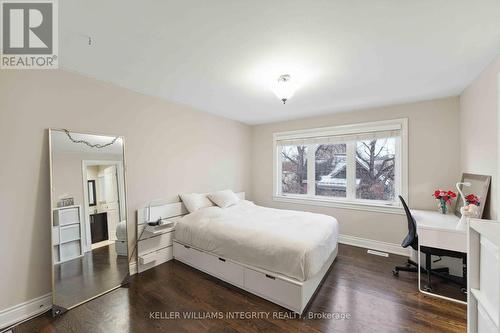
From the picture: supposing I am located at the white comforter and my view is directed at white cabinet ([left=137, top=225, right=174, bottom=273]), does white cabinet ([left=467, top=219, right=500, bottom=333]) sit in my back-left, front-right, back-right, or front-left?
back-left

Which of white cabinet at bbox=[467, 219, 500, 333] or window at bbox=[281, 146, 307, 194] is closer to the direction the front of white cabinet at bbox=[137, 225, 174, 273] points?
the white cabinet

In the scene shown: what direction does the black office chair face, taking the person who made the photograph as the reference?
facing to the right of the viewer

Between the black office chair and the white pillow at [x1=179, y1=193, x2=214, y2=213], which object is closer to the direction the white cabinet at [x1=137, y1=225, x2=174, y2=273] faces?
the black office chair

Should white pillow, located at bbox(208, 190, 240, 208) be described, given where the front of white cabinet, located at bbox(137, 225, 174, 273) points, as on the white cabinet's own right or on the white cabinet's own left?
on the white cabinet's own left

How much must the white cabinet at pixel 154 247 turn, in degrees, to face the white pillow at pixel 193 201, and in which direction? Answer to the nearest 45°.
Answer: approximately 45° to its left

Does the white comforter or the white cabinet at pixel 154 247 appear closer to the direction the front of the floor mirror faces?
the white comforter

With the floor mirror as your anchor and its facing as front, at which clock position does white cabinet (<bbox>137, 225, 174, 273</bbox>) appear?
The white cabinet is roughly at 10 o'clock from the floor mirror.

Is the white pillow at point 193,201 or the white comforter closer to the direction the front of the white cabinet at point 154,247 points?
the white comforter
